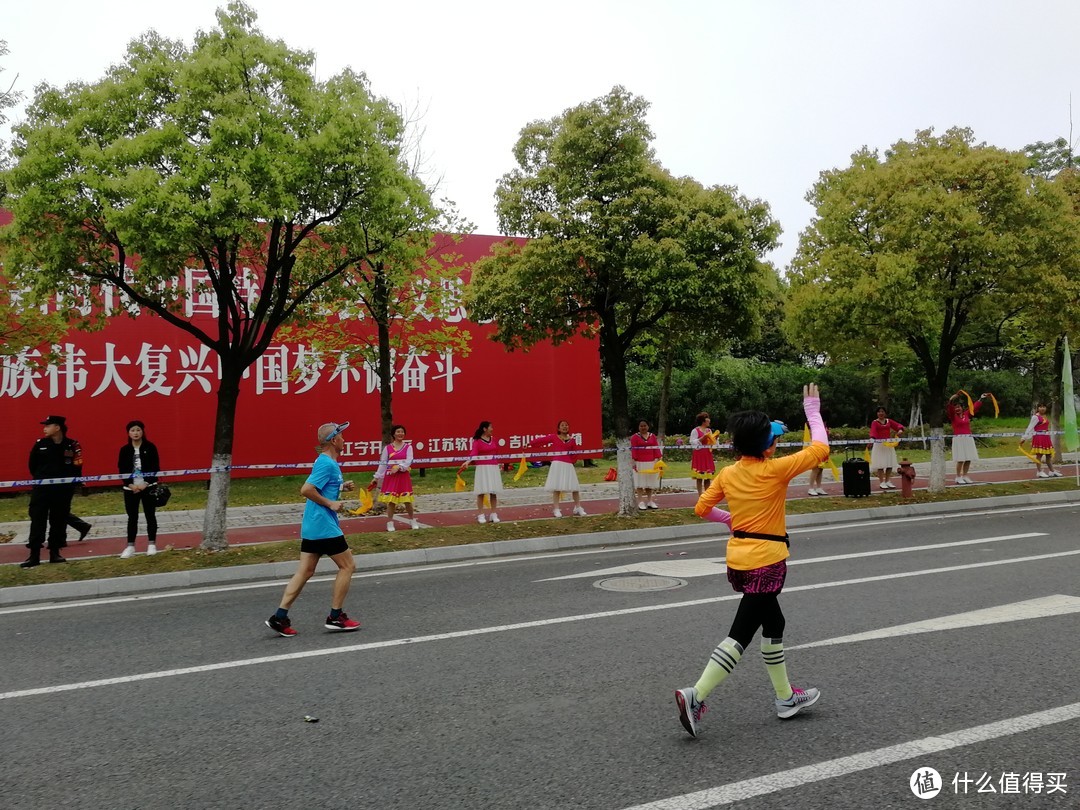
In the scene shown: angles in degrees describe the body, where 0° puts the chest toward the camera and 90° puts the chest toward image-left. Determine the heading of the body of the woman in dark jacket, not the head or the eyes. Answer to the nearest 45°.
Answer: approximately 0°

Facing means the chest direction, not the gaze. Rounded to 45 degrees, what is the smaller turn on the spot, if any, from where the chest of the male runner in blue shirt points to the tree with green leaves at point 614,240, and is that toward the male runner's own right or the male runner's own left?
approximately 45° to the male runner's own left

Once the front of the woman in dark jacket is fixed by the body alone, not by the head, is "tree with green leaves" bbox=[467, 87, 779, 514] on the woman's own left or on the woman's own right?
on the woman's own left

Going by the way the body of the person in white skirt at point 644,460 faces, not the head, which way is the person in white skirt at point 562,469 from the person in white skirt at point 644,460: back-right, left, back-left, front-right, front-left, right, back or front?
front-right

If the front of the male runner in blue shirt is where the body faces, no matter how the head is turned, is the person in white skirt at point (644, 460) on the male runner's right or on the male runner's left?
on the male runner's left

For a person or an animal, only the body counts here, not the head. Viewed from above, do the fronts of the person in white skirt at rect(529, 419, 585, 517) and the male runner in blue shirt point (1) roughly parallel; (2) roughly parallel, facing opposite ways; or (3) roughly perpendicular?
roughly perpendicular

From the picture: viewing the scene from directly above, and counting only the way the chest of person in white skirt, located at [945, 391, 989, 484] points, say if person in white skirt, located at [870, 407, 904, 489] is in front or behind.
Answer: in front

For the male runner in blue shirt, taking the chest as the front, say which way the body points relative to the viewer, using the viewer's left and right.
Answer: facing to the right of the viewer
